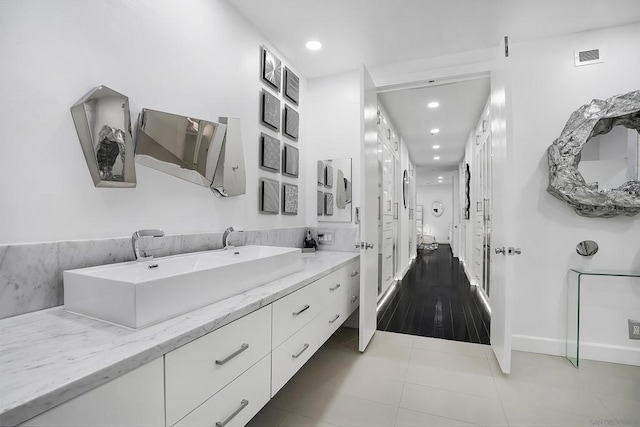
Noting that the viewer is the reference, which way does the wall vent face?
facing the viewer

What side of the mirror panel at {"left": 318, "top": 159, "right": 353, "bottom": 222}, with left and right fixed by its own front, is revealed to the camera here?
front

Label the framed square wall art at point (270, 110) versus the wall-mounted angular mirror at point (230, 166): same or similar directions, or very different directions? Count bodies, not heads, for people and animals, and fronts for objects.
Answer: same or similar directions

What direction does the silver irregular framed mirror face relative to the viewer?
toward the camera

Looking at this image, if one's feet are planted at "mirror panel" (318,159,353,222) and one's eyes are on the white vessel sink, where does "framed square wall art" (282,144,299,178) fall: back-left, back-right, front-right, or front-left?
front-right

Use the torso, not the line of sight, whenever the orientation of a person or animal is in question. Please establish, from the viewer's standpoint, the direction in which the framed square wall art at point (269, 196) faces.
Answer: facing the viewer and to the right of the viewer

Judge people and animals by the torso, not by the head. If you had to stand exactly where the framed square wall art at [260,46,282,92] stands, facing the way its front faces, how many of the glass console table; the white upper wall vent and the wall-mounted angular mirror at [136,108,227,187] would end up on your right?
1

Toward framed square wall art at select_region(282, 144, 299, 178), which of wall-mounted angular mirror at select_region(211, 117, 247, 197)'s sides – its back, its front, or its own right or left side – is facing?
left

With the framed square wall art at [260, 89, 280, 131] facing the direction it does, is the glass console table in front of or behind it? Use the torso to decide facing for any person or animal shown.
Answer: in front

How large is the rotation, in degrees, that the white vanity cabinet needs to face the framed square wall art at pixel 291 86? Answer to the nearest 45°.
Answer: approximately 90° to its left
